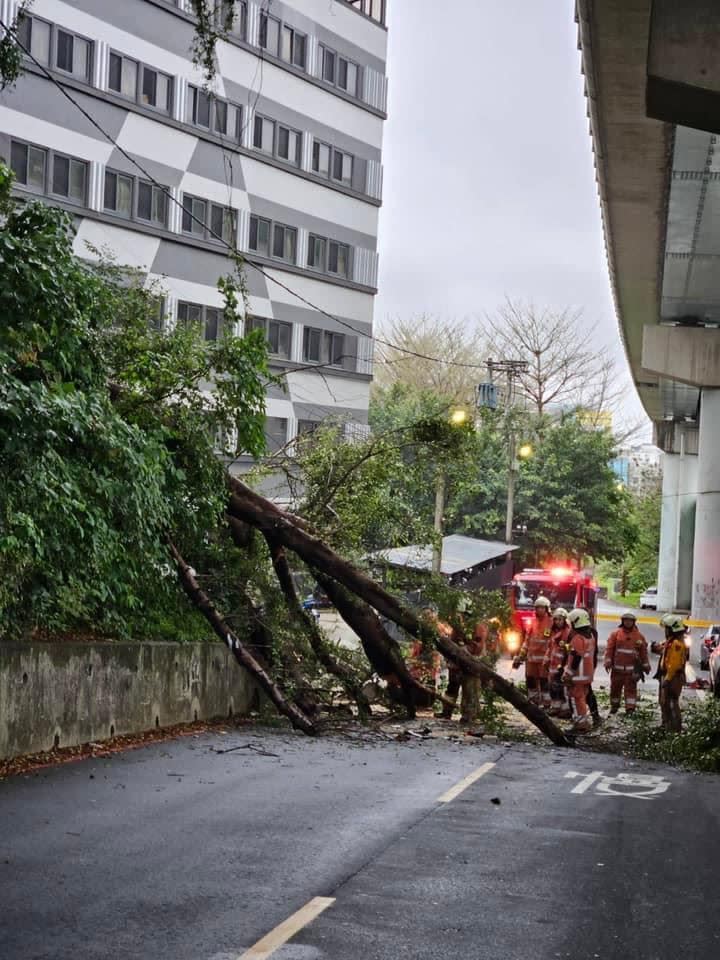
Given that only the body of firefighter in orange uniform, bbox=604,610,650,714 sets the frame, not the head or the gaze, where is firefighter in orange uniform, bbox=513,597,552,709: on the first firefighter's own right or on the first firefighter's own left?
on the first firefighter's own right

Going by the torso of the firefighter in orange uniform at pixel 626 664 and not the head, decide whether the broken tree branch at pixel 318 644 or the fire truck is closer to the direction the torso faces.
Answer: the broken tree branch

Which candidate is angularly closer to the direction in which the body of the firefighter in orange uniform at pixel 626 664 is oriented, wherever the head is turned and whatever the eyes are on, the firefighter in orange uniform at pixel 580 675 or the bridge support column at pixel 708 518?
the firefighter in orange uniform

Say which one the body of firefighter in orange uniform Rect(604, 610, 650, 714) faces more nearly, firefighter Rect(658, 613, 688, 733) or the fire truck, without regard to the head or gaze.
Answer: the firefighter

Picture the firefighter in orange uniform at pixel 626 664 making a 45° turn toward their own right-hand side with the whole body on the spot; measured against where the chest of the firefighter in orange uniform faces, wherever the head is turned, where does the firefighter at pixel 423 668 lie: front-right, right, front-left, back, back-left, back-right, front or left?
front

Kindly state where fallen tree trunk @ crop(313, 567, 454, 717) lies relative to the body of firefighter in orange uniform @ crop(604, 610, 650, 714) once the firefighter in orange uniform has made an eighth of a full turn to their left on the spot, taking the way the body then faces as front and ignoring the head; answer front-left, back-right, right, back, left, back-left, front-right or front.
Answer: right

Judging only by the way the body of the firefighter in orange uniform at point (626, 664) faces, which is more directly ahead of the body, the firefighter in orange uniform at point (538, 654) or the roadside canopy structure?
the firefighter in orange uniform

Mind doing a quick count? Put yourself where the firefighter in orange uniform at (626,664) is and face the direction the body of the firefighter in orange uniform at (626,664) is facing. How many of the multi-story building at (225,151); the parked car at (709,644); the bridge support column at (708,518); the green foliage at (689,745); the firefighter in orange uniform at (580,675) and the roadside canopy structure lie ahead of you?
2

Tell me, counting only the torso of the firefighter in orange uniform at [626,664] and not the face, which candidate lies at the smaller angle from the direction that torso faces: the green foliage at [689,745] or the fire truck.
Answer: the green foliage

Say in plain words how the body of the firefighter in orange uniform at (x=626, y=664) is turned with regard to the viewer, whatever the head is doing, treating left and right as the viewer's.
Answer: facing the viewer

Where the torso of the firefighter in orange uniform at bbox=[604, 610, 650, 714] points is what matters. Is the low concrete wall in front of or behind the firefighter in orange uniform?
in front

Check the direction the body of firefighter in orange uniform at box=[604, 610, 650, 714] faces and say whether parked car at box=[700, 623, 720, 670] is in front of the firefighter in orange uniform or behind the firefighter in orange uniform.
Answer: behind

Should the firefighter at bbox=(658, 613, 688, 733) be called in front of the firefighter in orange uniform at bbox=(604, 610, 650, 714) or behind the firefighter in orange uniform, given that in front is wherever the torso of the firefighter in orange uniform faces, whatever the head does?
in front

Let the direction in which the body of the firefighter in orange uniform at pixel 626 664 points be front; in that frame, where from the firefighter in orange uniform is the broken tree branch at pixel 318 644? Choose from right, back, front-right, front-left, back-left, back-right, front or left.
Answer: front-right
